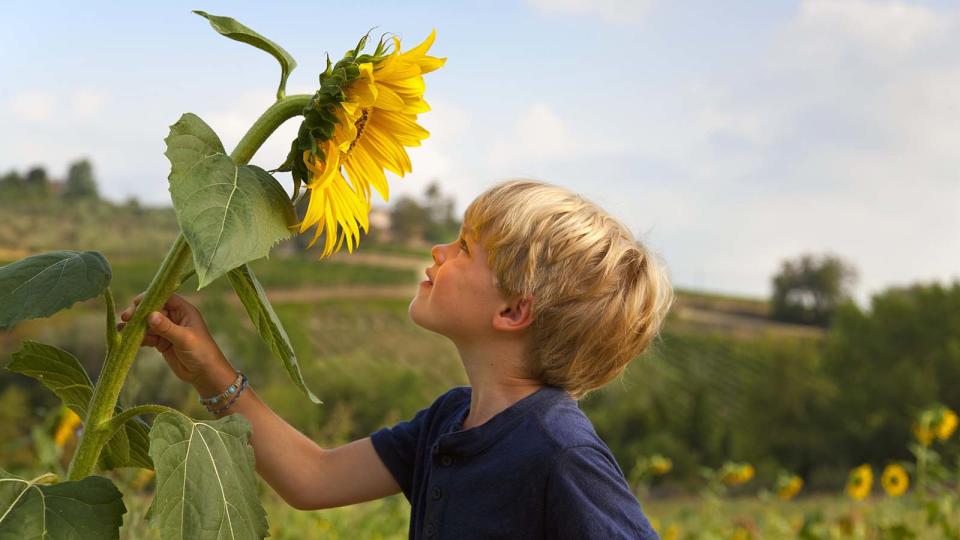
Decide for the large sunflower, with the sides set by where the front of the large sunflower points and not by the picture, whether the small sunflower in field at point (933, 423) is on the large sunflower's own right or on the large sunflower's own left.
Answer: on the large sunflower's own left

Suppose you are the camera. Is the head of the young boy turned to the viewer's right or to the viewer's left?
to the viewer's left

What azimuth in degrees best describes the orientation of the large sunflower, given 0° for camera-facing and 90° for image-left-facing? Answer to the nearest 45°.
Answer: approximately 270°

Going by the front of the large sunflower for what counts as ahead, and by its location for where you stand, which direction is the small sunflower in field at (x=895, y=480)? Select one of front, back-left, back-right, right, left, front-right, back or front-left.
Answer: front-left
